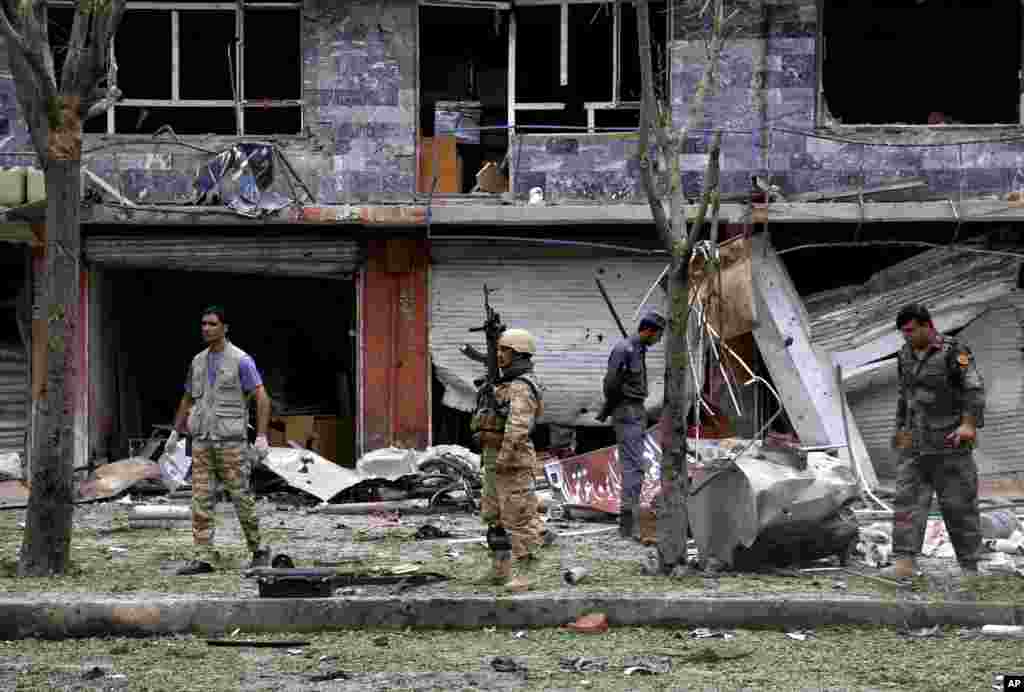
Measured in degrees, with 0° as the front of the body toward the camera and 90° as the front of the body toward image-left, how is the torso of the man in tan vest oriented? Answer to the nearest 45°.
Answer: approximately 45°

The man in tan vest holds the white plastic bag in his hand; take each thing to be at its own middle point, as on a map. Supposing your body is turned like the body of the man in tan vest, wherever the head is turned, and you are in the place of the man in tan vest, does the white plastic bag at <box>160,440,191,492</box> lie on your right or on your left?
on your right

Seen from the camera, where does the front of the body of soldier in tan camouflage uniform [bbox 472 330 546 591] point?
to the viewer's left

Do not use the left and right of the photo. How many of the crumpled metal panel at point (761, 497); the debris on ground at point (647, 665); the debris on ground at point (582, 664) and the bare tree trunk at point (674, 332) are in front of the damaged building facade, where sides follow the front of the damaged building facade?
4

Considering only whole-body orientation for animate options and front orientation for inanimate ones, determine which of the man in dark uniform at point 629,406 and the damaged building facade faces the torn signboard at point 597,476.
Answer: the damaged building facade

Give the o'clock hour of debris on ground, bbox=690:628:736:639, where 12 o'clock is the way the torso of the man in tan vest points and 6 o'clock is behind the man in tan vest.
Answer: The debris on ground is roughly at 9 o'clock from the man in tan vest.
